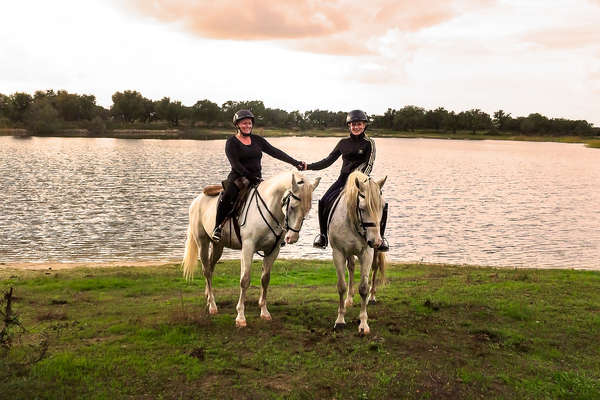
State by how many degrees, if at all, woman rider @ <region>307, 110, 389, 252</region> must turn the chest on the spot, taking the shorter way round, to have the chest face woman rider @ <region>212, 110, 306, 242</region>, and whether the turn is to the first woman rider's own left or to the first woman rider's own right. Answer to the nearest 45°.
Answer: approximately 90° to the first woman rider's own right

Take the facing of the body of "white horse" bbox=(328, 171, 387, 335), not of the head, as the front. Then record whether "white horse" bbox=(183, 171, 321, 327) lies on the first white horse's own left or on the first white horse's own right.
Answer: on the first white horse's own right

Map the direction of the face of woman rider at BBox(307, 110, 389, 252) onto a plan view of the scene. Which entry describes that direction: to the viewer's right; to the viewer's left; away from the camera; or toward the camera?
toward the camera

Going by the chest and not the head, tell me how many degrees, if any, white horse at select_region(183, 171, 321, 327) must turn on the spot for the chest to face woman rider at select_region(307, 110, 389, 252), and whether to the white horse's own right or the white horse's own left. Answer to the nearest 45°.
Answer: approximately 45° to the white horse's own left

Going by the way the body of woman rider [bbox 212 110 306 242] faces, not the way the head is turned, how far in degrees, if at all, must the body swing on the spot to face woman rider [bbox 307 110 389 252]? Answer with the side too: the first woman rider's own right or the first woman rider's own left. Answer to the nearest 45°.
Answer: approximately 45° to the first woman rider's own left

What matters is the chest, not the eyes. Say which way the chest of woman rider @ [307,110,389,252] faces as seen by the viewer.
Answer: toward the camera

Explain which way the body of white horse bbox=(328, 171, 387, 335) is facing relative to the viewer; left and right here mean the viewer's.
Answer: facing the viewer

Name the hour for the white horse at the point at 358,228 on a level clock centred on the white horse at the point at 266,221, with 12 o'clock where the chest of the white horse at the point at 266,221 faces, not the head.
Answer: the white horse at the point at 358,228 is roughly at 11 o'clock from the white horse at the point at 266,221.

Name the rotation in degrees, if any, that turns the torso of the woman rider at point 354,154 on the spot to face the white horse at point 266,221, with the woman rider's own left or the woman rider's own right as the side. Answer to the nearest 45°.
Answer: approximately 45° to the woman rider's own right
